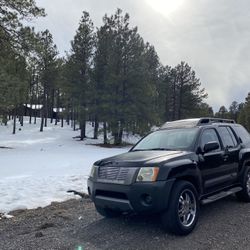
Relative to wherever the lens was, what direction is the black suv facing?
facing the viewer and to the left of the viewer

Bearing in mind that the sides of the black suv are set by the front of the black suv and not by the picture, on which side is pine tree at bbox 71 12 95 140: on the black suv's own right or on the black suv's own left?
on the black suv's own right
